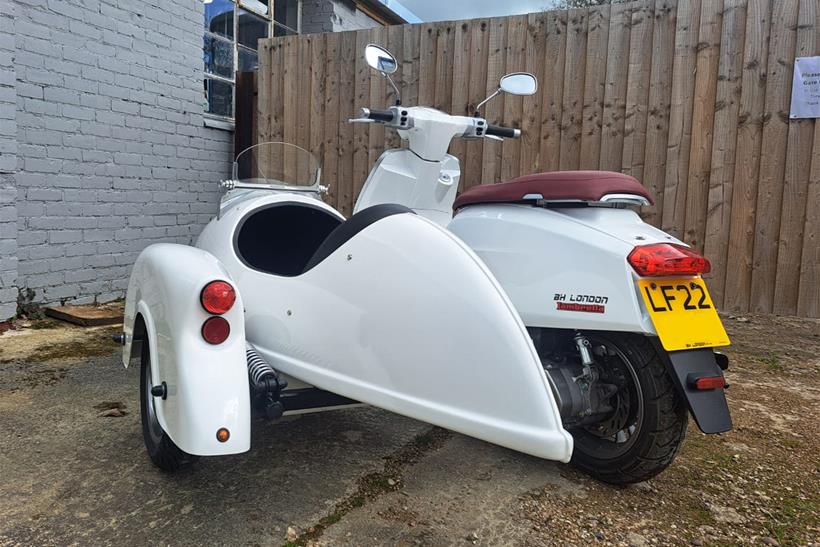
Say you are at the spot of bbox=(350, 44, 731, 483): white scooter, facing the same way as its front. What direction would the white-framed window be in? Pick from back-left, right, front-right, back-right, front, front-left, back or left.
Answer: front

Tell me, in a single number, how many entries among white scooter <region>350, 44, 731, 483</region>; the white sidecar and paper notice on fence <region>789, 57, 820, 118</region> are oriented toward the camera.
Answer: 1

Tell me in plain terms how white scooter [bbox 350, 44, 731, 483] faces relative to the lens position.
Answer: facing away from the viewer and to the left of the viewer

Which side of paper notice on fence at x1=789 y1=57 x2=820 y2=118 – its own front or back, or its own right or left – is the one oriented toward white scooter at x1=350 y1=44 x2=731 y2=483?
front

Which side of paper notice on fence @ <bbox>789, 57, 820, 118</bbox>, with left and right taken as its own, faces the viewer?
front

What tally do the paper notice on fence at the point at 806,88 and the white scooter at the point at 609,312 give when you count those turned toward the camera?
1

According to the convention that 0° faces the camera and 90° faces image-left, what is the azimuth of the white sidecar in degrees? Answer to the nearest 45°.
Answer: approximately 135°

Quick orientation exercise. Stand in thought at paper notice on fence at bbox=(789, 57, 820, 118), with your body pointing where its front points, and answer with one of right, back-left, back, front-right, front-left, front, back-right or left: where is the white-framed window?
right

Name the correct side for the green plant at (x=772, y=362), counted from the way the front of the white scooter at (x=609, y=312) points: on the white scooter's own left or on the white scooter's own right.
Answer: on the white scooter's own right

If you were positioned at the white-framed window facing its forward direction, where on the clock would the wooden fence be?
The wooden fence is roughly at 12 o'clock from the white-framed window.

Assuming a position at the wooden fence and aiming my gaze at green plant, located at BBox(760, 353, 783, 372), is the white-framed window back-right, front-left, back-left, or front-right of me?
back-right

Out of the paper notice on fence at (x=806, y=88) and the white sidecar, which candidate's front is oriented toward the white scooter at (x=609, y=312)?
the paper notice on fence

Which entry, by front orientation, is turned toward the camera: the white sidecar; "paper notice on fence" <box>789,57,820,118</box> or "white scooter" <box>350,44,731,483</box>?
the paper notice on fence
